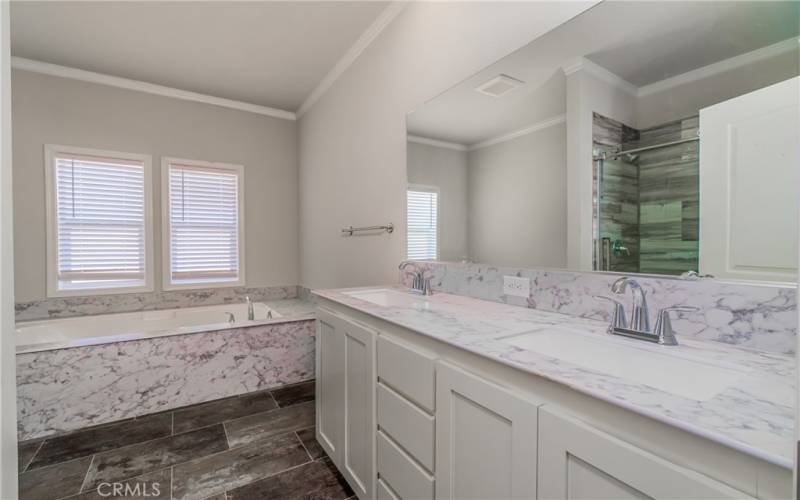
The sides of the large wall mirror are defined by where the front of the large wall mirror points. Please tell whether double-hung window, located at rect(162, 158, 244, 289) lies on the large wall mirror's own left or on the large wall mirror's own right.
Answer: on the large wall mirror's own right

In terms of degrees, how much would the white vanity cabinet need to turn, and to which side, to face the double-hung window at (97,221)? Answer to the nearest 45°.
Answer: approximately 45° to its right

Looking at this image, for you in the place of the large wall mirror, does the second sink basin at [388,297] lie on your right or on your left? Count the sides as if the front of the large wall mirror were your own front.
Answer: on your right

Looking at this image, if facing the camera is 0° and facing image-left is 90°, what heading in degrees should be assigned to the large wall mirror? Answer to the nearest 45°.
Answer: approximately 45°

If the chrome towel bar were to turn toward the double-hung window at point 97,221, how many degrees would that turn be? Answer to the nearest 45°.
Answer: approximately 45° to its right

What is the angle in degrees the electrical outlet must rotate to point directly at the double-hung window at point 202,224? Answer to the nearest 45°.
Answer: approximately 45° to its right

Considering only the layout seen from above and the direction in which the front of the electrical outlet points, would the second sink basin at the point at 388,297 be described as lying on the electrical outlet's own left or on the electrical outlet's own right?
on the electrical outlet's own right

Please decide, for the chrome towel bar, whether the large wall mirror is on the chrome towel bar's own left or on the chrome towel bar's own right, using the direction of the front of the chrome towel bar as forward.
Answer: on the chrome towel bar's own left

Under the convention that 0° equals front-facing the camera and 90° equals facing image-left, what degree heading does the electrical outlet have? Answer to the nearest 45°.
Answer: approximately 45°

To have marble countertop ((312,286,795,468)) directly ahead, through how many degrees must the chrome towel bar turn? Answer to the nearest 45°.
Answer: approximately 45° to its left
